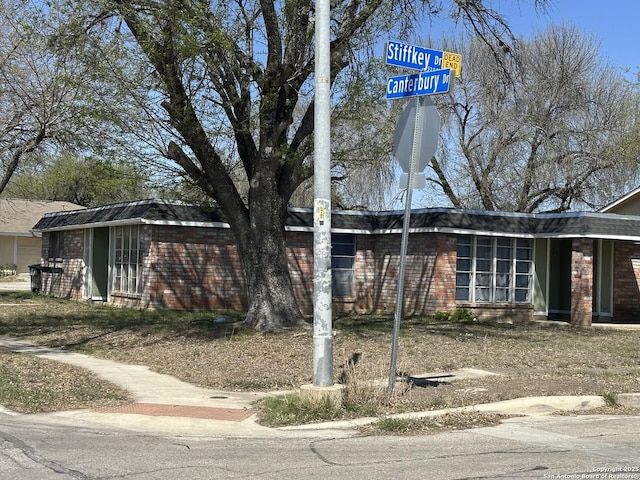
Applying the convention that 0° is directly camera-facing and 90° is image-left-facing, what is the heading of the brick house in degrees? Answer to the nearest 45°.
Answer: approximately 0°

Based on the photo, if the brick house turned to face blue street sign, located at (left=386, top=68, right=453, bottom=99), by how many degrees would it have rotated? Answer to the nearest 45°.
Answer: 0° — it already faces it

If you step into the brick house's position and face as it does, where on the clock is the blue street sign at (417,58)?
The blue street sign is roughly at 12 o'clock from the brick house.

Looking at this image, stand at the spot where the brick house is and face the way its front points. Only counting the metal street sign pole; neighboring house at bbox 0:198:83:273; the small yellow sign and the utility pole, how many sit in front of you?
3

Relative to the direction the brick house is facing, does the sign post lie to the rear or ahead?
ahead

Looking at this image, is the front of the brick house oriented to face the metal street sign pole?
yes

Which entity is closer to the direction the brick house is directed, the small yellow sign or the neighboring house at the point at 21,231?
the small yellow sign

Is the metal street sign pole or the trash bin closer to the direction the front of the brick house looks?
the metal street sign pole

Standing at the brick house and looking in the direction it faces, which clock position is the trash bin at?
The trash bin is roughly at 4 o'clock from the brick house.

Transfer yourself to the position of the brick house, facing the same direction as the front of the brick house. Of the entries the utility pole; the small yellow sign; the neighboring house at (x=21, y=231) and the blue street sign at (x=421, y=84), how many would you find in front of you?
3

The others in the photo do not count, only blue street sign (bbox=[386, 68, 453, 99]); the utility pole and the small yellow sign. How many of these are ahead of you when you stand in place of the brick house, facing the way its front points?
3

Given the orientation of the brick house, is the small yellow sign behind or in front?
in front

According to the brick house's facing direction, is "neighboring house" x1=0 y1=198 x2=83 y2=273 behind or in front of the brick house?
behind
